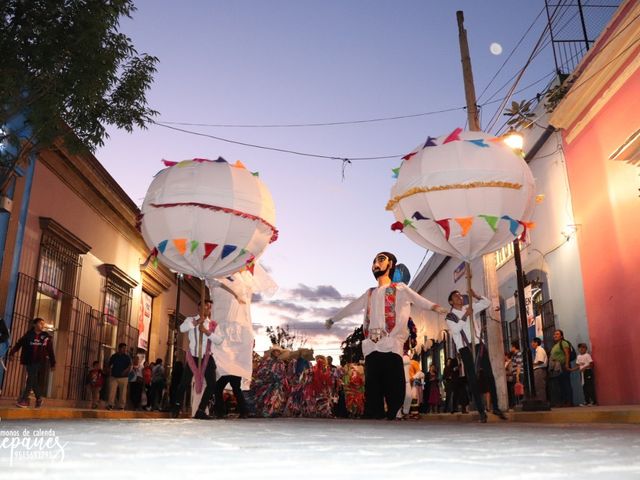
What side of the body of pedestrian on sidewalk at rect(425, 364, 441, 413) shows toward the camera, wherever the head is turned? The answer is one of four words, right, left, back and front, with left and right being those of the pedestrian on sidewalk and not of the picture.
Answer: front

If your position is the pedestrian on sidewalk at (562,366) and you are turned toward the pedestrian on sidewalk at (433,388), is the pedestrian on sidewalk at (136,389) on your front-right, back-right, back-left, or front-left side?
front-left

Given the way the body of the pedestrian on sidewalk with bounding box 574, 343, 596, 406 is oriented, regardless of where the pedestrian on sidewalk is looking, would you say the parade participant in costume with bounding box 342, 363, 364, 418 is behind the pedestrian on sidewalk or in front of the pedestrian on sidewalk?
in front

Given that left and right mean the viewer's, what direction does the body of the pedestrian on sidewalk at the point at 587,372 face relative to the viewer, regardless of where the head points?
facing the viewer and to the left of the viewer

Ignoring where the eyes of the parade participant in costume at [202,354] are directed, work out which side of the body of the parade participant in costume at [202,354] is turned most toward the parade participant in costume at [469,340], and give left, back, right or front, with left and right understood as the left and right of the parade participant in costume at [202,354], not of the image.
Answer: left

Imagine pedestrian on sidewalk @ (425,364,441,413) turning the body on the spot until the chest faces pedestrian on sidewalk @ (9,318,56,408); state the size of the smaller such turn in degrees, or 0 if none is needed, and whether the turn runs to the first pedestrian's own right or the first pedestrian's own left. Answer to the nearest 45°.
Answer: approximately 45° to the first pedestrian's own right

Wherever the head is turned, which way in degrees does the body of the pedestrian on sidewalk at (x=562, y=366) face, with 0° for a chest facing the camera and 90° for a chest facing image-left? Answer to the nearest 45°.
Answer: approximately 45°

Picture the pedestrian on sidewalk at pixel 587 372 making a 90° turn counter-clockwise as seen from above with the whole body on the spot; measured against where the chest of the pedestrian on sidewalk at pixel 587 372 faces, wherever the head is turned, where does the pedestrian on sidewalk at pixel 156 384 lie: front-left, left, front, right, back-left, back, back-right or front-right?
back-right

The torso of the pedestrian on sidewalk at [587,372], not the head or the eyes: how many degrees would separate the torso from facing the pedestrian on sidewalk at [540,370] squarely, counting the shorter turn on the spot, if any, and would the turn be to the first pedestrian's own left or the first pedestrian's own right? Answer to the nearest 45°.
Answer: approximately 90° to the first pedestrian's own right

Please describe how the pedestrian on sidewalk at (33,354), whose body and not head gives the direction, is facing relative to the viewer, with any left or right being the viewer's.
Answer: facing the viewer

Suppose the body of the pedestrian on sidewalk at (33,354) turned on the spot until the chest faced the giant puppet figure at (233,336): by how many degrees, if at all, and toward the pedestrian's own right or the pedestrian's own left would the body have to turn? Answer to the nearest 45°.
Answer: approximately 45° to the pedestrian's own left
